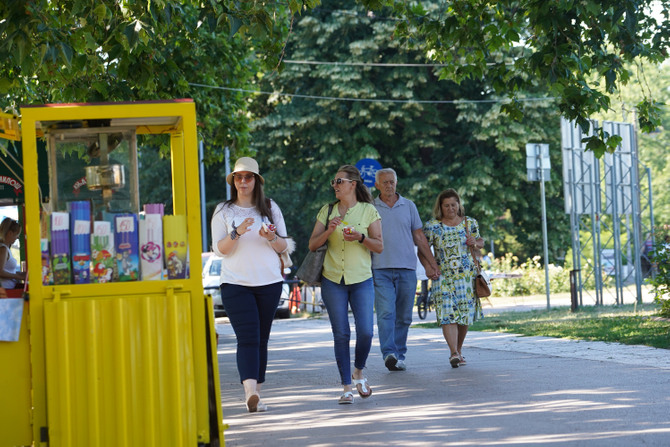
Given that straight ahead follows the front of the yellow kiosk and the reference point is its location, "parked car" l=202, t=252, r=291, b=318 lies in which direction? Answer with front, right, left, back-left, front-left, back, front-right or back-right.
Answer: back

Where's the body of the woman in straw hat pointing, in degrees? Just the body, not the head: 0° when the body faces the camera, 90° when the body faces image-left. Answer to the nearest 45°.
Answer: approximately 0°

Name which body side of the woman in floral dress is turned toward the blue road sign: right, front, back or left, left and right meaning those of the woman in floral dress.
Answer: back

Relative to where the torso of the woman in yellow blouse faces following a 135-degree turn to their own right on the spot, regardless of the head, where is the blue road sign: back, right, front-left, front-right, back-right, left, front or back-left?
front-right

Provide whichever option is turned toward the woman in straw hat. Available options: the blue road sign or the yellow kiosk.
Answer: the blue road sign

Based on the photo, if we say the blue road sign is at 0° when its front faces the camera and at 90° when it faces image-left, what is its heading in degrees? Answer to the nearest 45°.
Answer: approximately 0°

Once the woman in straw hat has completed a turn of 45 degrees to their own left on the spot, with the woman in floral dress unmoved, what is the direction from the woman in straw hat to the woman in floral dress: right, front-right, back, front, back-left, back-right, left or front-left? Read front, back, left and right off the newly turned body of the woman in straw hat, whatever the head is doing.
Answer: left
